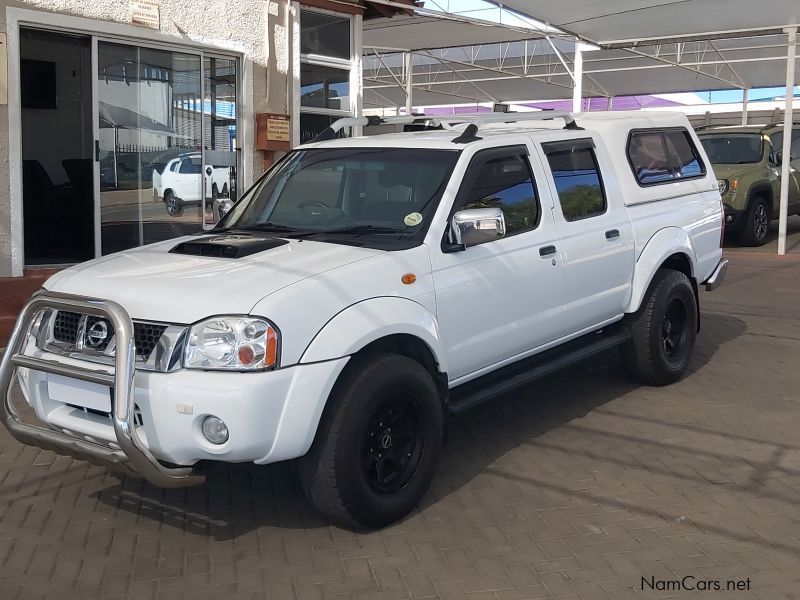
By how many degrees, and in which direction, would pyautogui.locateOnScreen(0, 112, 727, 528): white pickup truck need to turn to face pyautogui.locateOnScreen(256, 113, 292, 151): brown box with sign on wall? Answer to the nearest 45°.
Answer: approximately 135° to its right

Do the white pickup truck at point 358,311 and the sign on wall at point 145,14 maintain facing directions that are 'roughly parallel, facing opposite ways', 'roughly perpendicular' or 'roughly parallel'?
roughly perpendicular

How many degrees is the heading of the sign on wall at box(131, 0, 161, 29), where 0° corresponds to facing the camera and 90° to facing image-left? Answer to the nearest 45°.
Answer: approximately 315°

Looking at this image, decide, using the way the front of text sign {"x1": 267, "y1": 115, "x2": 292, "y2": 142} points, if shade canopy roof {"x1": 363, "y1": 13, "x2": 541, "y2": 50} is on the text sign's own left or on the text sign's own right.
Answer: on the text sign's own left

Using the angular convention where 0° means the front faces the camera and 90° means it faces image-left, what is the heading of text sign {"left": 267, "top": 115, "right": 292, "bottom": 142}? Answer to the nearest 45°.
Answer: approximately 315°
